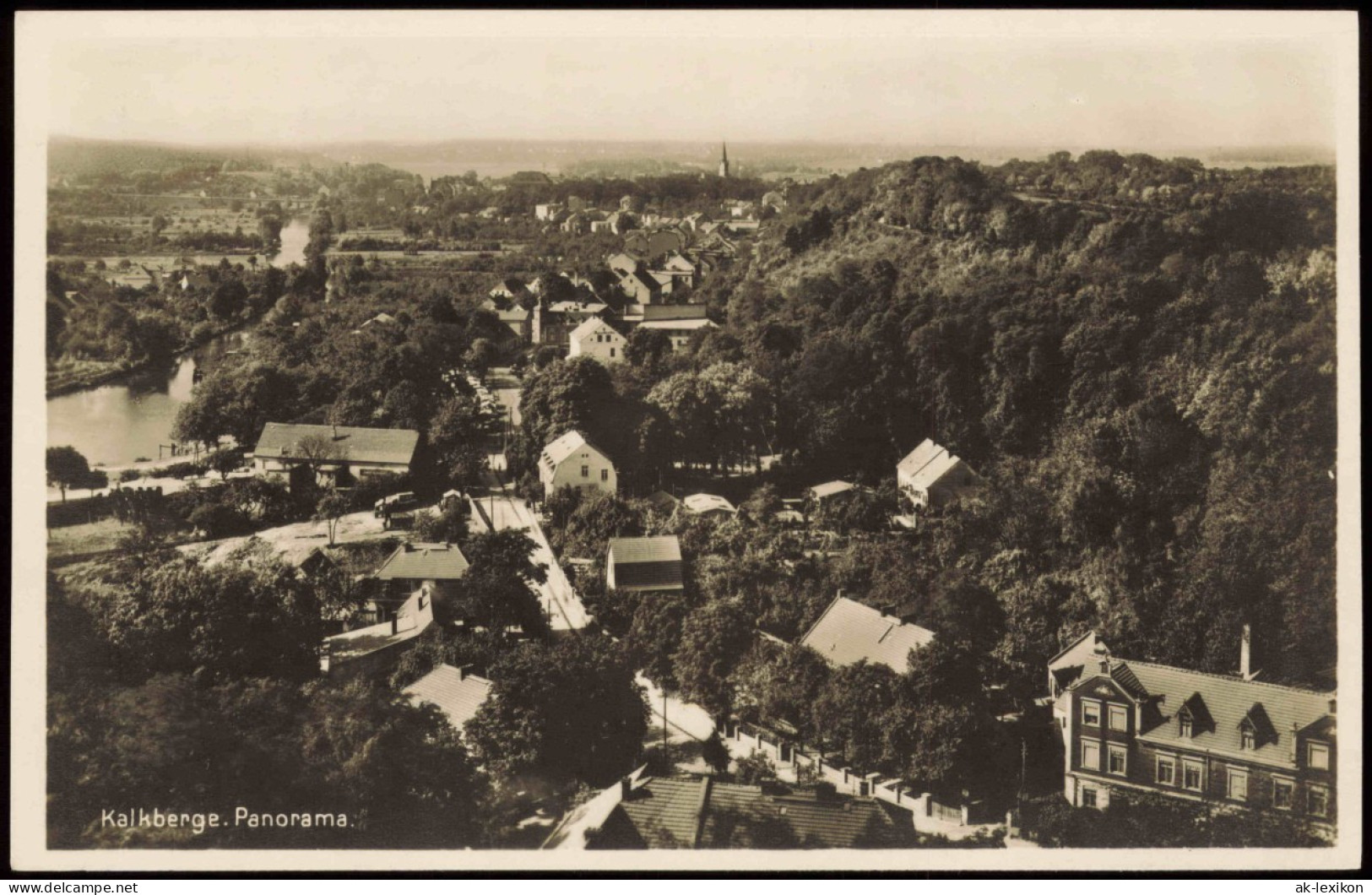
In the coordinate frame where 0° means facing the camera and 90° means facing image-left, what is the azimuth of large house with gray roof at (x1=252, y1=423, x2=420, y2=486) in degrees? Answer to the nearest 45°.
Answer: approximately 0°

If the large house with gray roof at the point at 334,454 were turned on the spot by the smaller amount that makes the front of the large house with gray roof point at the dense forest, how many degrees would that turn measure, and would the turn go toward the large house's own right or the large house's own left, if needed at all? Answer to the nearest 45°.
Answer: approximately 90° to the large house's own left
